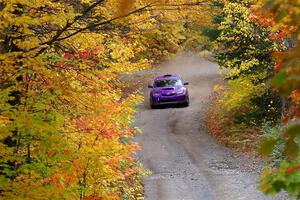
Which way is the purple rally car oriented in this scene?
toward the camera
